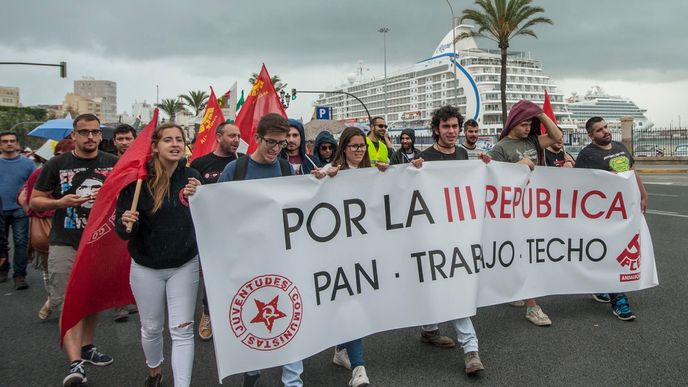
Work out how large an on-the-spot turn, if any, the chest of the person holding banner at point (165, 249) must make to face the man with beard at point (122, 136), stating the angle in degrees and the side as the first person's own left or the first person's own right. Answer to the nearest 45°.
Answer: approximately 180°

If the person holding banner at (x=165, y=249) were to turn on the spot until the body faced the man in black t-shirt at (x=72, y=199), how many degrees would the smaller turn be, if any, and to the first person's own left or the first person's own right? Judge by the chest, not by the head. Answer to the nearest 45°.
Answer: approximately 135° to the first person's own right

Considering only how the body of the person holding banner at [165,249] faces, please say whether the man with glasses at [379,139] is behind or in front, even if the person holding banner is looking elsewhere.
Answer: behind

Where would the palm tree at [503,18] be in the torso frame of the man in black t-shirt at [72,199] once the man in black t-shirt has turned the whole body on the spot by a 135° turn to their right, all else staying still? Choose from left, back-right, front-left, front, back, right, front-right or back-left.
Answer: right

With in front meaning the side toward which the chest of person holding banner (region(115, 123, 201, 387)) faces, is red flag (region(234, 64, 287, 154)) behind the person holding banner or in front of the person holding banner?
behind

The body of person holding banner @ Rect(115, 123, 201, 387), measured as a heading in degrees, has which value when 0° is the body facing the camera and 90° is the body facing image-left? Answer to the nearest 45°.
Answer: approximately 0°

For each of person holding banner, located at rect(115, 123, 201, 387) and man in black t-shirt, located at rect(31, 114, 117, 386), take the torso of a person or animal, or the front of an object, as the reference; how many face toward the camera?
2

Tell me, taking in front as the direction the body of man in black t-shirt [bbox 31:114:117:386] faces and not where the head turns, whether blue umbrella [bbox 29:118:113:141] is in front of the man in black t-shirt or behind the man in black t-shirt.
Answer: behind

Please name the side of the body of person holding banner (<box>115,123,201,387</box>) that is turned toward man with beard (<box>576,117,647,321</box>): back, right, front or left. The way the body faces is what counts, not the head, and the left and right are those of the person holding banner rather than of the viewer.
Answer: left

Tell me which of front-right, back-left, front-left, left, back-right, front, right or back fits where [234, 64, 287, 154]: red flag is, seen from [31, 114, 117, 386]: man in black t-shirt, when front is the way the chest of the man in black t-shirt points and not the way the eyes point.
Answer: back-left
